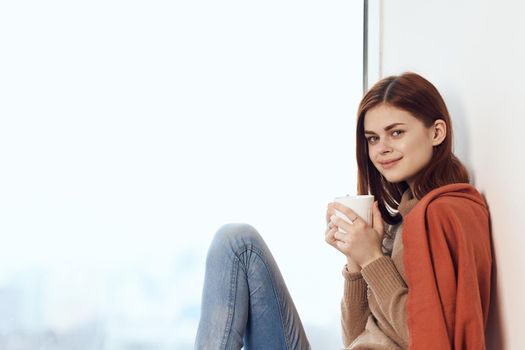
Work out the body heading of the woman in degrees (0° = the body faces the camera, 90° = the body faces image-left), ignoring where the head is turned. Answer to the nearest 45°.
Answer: approximately 90°
